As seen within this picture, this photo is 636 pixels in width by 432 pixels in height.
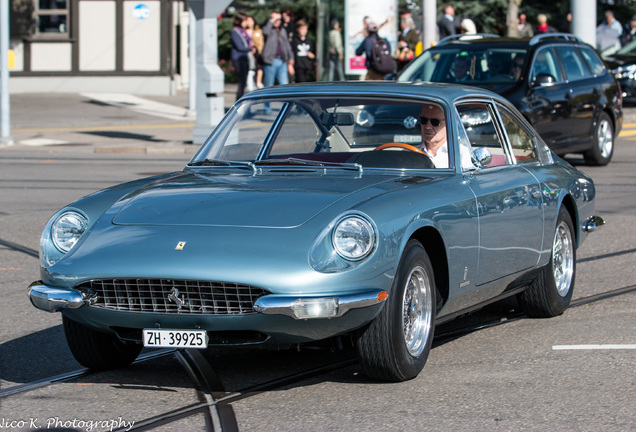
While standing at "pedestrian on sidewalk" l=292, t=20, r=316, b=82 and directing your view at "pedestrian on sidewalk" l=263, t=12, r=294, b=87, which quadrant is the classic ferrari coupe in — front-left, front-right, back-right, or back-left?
front-left

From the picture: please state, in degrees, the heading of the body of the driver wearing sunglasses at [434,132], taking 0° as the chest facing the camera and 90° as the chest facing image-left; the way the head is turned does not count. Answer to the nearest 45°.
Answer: approximately 45°

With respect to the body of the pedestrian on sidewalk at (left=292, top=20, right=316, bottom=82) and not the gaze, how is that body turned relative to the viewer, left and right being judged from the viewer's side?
facing the viewer

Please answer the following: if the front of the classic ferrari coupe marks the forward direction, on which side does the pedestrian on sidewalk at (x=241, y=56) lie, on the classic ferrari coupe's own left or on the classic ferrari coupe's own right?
on the classic ferrari coupe's own right

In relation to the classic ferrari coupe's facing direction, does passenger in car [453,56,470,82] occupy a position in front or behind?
behind

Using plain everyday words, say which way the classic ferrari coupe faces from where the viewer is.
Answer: facing the viewer and to the left of the viewer

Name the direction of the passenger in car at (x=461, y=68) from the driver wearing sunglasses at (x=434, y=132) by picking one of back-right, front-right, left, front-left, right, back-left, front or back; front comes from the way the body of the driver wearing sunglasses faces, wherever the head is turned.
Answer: back-right

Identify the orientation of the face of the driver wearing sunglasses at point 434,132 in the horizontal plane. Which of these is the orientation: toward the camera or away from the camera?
toward the camera

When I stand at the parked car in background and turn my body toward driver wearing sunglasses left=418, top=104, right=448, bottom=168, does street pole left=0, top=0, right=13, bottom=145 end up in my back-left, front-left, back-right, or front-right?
front-right
